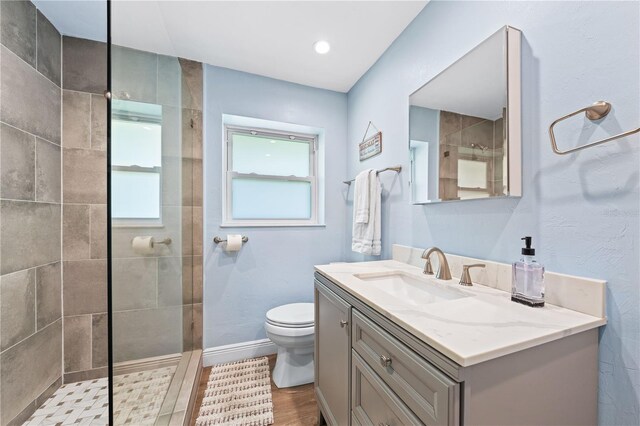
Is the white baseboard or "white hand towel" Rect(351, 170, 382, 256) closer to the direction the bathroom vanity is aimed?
the white baseboard

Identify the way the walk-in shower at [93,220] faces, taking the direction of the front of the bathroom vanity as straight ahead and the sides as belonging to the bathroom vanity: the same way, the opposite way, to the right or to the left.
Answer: the opposite way

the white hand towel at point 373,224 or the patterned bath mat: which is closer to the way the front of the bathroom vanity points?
the patterned bath mat

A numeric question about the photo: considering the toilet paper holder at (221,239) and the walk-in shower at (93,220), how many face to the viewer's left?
0

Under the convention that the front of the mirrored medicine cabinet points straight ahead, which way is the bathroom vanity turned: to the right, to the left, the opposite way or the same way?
the same way

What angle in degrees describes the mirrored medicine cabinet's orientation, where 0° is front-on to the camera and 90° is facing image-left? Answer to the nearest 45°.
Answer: approximately 45°

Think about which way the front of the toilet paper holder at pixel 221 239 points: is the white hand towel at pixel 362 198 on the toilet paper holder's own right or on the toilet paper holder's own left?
on the toilet paper holder's own left

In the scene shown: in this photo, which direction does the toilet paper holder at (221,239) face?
toward the camera

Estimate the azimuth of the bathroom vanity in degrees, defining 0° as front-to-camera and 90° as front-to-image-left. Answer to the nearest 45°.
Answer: approximately 45°

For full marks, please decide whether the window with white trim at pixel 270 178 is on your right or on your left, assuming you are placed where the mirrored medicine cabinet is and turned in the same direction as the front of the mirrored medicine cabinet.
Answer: on your right

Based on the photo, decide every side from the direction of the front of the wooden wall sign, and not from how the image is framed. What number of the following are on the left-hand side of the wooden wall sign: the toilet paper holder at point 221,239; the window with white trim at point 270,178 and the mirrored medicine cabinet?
1

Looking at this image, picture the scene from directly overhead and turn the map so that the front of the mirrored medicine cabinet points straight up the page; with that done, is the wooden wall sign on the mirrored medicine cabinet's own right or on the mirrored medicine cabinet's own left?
on the mirrored medicine cabinet's own right

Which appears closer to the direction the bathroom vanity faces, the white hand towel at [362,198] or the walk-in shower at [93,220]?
the walk-in shower

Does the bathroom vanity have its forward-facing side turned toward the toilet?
no

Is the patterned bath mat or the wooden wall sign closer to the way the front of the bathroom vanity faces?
the patterned bath mat

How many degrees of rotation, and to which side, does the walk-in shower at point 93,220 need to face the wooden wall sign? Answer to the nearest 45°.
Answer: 0° — it already faces it

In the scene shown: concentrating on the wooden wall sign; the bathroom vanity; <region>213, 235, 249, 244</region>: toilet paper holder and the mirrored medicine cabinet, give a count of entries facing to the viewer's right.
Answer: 0

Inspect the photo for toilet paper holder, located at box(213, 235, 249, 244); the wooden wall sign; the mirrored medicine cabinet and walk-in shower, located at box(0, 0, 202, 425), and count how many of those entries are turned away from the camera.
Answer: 0
